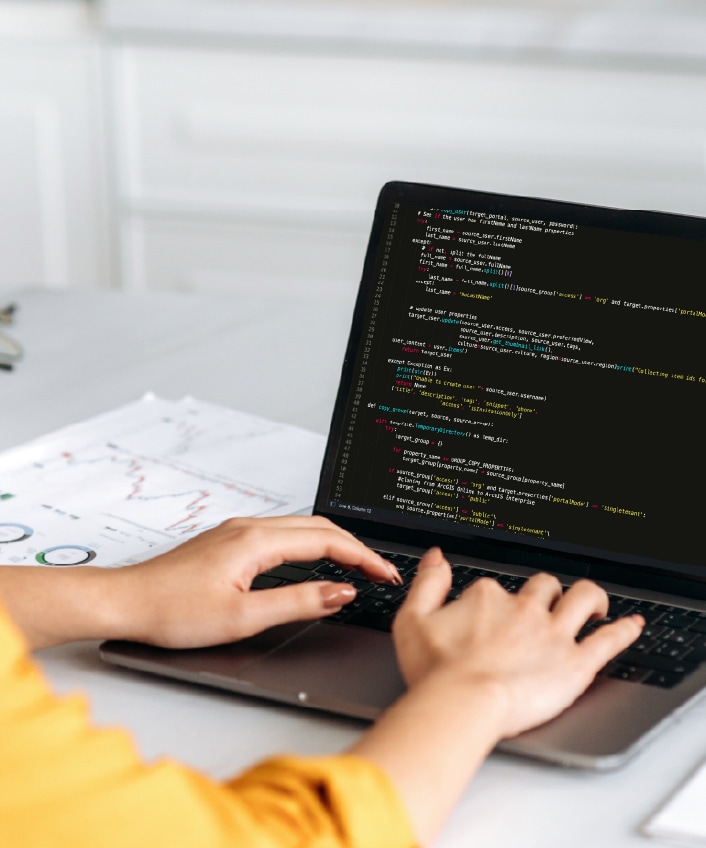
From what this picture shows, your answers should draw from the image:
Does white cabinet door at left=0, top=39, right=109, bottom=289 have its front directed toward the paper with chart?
yes

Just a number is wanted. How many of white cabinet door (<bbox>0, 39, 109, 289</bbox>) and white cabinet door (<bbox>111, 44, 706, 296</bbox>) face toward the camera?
2

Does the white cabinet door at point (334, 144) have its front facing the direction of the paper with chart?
yes

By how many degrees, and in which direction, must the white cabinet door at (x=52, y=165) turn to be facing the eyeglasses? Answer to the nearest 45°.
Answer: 0° — it already faces it

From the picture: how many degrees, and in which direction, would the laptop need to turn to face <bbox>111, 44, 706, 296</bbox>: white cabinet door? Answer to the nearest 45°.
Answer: approximately 135° to its right

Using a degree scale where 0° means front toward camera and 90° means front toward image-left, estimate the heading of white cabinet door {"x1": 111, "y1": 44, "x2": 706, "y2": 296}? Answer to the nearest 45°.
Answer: approximately 0°

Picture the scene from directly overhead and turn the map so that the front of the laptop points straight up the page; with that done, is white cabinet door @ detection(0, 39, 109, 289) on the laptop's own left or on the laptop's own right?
on the laptop's own right

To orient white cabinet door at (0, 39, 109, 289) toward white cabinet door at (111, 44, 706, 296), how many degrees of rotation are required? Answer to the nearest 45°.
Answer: approximately 45° to its left
